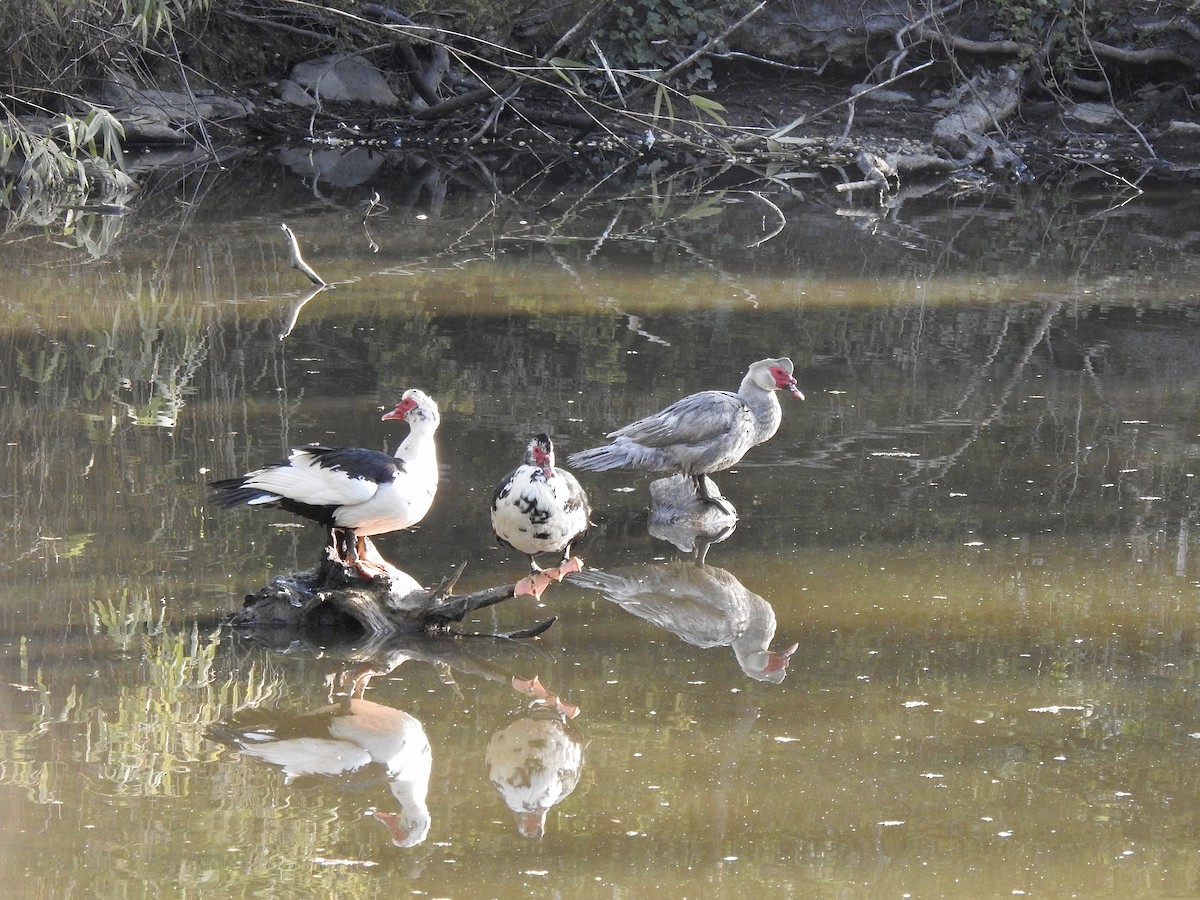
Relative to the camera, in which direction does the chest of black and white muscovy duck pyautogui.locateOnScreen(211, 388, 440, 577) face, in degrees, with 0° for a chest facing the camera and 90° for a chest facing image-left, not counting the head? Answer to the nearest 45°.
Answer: approximately 270°

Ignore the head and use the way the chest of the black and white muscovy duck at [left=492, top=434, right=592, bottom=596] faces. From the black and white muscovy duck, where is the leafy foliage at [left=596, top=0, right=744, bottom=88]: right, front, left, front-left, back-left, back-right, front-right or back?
back

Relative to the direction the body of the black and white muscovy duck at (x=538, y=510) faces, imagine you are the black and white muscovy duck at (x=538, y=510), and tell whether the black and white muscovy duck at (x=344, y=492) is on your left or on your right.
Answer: on your right

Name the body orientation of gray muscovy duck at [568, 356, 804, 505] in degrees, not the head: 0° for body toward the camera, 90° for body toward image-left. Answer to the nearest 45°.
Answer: approximately 270°

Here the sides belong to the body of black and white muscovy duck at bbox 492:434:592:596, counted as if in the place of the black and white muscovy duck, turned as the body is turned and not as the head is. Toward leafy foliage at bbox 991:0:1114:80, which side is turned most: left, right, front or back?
back

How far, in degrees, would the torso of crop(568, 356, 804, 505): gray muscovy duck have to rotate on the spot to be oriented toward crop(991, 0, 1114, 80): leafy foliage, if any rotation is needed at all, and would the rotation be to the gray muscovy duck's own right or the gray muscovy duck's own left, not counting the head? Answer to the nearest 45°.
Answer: approximately 90° to the gray muscovy duck's own left

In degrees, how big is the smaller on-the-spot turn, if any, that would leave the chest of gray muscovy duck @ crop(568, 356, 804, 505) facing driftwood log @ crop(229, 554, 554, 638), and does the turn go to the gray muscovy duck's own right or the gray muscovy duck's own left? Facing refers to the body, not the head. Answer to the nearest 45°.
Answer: approximately 135° to the gray muscovy duck's own right

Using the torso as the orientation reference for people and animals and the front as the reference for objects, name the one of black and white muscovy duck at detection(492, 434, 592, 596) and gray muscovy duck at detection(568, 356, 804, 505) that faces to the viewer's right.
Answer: the gray muscovy duck
